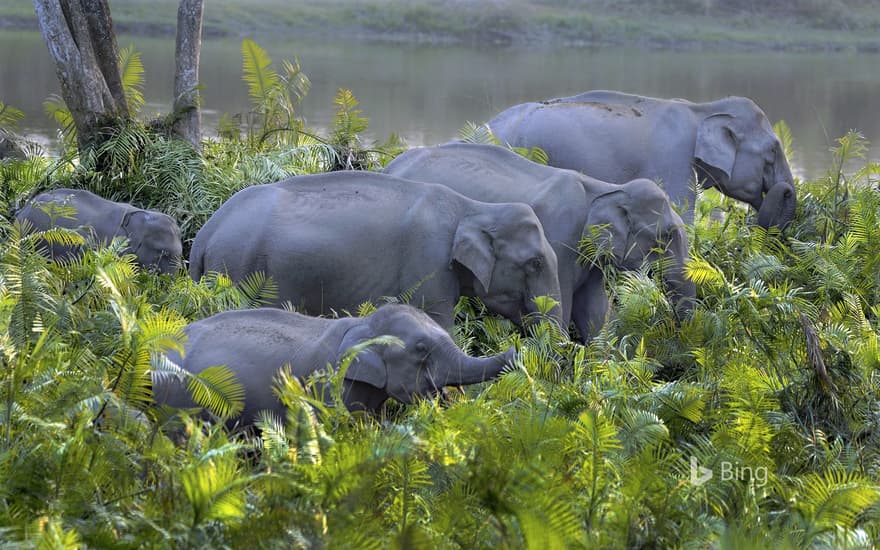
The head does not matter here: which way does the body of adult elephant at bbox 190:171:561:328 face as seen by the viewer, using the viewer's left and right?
facing to the right of the viewer

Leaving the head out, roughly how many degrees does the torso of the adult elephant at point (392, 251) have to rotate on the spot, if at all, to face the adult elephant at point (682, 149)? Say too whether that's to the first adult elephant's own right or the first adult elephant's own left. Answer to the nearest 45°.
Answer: approximately 45° to the first adult elephant's own left

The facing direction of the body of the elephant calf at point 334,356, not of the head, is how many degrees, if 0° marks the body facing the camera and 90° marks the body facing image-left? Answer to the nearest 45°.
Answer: approximately 270°

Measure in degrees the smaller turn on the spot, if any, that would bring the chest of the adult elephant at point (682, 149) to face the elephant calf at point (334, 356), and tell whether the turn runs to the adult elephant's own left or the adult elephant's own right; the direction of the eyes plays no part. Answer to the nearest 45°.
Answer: approximately 90° to the adult elephant's own right

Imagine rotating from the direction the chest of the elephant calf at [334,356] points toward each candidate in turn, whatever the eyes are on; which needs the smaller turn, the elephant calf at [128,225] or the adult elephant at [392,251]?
the adult elephant

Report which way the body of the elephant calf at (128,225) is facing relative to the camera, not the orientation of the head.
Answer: to the viewer's right

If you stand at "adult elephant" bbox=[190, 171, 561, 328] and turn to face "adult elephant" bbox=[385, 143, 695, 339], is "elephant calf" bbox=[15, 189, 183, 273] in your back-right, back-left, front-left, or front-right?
back-left

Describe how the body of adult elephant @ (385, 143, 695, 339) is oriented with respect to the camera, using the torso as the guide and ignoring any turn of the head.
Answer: to the viewer's right

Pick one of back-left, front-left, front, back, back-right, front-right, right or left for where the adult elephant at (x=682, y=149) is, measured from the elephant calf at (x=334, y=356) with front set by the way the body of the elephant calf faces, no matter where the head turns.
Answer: front-left

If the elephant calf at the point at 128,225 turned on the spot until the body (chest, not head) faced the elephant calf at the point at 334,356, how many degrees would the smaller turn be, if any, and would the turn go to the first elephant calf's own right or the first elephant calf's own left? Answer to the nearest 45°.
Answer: approximately 90° to the first elephant calf's own right

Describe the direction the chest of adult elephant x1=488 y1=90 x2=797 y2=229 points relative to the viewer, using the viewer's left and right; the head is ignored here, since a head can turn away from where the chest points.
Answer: facing to the right of the viewer

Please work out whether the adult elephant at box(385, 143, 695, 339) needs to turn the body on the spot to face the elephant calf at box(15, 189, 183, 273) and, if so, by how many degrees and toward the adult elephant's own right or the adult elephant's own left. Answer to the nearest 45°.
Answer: approximately 180°

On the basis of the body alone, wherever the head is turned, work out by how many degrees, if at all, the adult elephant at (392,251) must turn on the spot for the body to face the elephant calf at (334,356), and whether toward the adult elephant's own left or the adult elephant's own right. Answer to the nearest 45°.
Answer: approximately 90° to the adult elephant's own right
